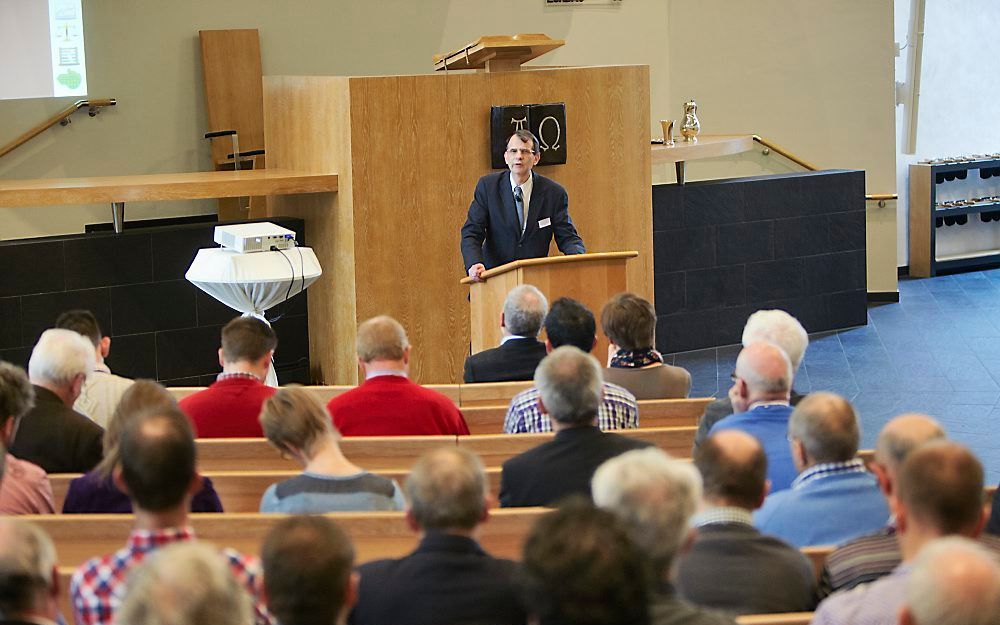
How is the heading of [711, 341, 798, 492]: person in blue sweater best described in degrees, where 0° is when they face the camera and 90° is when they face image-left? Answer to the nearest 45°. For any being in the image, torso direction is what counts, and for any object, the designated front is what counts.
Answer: approximately 135°

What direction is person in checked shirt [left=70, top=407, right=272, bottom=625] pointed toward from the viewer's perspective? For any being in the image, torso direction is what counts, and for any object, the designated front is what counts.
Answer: away from the camera

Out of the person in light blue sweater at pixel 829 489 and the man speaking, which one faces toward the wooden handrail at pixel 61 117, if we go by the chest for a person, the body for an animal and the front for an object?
the person in light blue sweater

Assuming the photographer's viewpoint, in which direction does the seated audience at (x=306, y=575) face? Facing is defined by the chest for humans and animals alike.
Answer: facing away from the viewer

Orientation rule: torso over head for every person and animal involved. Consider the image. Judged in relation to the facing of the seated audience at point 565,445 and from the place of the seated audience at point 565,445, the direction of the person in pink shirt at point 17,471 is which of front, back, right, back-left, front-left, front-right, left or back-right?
left

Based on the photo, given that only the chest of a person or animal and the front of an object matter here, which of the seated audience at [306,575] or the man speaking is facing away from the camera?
the seated audience

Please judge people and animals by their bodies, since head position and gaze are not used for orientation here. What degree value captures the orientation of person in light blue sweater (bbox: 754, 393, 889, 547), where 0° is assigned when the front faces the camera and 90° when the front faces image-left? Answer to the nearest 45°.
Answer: approximately 135°

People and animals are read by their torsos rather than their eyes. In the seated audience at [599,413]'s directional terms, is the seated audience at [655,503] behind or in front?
behind

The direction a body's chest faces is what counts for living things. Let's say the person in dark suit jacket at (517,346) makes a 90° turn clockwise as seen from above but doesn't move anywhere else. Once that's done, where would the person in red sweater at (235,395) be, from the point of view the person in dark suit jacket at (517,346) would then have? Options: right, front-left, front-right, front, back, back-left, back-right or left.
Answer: back-right

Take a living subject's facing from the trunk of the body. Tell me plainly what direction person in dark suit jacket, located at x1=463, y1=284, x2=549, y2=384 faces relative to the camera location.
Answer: facing away from the viewer

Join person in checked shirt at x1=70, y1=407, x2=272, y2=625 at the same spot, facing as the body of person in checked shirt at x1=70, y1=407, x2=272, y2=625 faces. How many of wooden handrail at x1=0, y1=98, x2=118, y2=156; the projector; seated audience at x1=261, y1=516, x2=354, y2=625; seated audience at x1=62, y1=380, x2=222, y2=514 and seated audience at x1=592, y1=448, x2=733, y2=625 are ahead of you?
3

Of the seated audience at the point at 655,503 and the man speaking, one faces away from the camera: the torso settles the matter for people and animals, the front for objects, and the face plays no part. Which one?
the seated audience

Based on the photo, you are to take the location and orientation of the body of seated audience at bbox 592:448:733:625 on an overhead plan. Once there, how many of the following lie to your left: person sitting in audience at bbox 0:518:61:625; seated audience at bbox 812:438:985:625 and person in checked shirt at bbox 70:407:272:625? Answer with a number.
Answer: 2

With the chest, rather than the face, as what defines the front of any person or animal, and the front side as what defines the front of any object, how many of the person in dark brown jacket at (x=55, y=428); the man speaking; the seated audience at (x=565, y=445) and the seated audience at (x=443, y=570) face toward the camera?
1

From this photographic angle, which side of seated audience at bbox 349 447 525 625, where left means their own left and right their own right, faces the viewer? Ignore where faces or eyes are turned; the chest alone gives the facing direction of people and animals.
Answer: back

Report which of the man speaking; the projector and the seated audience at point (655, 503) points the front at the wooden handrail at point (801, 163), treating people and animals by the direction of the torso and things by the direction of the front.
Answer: the seated audience

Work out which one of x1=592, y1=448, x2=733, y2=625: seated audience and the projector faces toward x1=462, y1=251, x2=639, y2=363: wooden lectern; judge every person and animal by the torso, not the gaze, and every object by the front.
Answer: the seated audience
